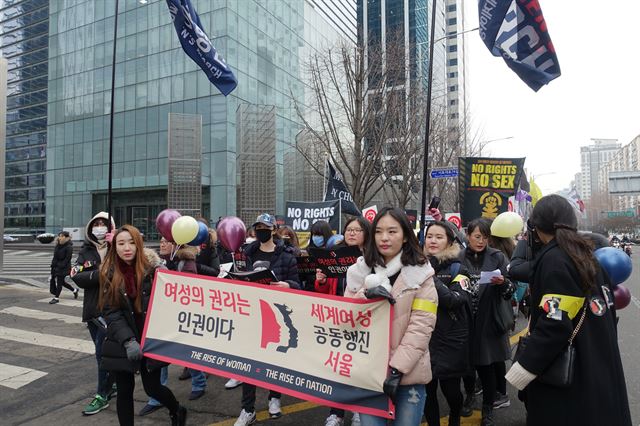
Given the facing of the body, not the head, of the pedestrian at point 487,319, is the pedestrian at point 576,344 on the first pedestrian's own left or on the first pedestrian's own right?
on the first pedestrian's own left

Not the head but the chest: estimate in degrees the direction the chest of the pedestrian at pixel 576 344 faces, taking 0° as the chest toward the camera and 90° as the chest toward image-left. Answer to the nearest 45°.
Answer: approximately 135°

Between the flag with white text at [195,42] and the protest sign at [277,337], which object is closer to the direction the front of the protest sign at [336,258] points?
the protest sign

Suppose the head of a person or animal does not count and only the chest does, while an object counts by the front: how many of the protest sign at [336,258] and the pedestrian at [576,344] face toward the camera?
1

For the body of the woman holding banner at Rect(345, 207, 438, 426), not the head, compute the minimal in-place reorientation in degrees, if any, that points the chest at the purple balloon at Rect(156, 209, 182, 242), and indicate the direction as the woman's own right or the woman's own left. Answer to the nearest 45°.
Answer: approximately 90° to the woman's own right

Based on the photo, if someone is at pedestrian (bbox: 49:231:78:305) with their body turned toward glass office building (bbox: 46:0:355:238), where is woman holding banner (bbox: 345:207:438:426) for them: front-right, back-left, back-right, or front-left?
back-right

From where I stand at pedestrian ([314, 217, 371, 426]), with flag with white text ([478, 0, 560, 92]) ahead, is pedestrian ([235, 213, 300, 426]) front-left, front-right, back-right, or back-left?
back-left

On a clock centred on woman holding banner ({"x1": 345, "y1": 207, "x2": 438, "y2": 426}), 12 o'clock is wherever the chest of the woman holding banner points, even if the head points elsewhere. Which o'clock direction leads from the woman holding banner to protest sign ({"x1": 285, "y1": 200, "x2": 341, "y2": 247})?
The protest sign is roughly at 4 o'clock from the woman holding banner.

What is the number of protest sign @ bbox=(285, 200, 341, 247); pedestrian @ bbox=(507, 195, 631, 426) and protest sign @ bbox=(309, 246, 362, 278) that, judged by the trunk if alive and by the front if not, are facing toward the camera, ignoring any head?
2
